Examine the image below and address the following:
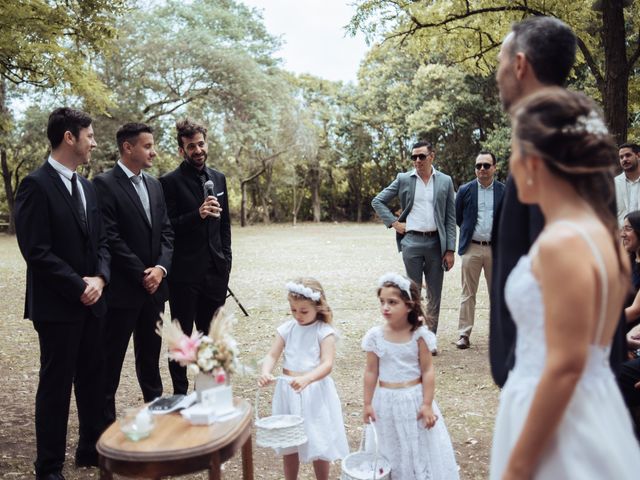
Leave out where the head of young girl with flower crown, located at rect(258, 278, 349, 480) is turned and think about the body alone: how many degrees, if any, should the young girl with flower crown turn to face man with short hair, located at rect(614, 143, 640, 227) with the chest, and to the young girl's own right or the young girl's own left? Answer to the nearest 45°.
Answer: approximately 180°

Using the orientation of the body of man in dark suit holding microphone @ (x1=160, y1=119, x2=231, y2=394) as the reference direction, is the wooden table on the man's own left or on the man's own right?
on the man's own right

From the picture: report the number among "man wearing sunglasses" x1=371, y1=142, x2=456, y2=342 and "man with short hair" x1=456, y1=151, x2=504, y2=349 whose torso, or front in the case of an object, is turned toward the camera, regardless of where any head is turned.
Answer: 2

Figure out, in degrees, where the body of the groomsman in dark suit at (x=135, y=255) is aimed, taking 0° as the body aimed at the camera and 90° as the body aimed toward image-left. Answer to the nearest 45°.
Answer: approximately 315°

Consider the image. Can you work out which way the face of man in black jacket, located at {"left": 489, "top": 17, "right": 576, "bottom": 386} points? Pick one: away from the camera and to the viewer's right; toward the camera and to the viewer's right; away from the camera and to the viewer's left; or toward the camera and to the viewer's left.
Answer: away from the camera and to the viewer's left

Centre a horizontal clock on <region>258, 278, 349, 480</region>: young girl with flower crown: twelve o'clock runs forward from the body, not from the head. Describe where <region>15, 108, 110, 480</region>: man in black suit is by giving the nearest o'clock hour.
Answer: The man in black suit is roughly at 2 o'clock from the young girl with flower crown.

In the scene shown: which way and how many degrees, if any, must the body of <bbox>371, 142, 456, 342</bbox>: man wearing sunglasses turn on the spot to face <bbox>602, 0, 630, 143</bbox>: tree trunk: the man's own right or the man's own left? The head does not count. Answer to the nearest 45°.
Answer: approximately 135° to the man's own left

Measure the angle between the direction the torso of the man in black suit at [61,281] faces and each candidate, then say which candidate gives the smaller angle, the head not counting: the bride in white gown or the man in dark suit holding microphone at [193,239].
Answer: the bride in white gown
